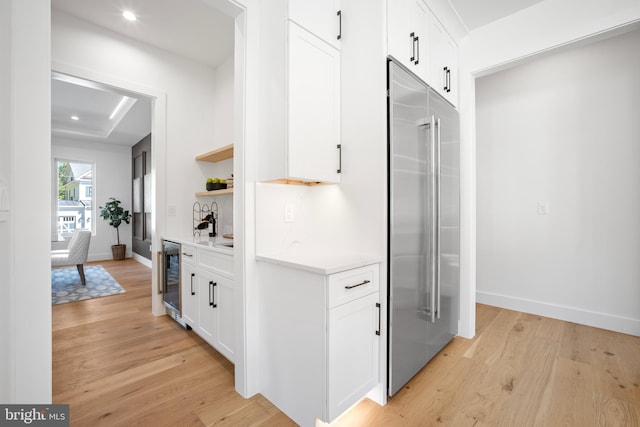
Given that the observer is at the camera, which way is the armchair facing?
facing to the left of the viewer

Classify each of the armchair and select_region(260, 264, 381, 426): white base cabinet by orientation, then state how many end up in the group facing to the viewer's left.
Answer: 1

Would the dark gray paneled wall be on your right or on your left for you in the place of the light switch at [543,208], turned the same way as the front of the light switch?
on your right

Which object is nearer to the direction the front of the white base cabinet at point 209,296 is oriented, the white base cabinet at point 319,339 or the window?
the white base cabinet

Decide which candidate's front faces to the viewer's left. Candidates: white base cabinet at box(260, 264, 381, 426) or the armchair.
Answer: the armchair

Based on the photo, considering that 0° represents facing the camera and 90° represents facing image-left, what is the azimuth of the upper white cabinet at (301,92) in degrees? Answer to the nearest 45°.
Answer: approximately 315°

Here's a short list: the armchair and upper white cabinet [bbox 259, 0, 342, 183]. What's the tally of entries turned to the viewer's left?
1

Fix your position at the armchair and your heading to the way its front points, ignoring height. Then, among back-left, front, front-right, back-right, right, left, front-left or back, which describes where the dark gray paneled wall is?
back-right
